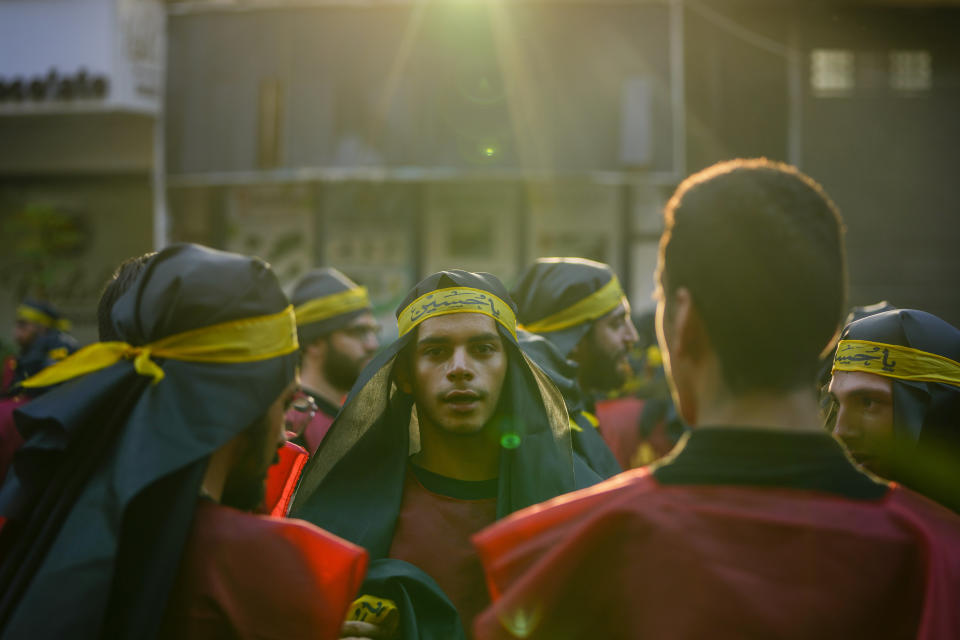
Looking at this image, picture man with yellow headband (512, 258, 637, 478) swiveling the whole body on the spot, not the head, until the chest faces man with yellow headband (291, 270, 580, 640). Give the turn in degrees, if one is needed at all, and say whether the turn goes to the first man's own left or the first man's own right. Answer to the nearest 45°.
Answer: approximately 90° to the first man's own right

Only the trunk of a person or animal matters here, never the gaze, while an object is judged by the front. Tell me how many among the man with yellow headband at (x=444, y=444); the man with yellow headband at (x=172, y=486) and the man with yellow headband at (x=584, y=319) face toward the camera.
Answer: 1

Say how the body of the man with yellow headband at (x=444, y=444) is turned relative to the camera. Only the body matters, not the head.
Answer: toward the camera

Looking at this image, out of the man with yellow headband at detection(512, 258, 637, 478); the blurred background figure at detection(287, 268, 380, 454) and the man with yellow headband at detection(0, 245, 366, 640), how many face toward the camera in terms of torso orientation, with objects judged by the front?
0

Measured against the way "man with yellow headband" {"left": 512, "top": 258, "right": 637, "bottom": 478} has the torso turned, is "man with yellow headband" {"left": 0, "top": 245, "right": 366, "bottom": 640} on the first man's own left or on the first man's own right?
on the first man's own right

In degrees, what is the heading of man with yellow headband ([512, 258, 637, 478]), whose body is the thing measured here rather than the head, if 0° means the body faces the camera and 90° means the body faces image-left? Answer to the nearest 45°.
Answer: approximately 270°

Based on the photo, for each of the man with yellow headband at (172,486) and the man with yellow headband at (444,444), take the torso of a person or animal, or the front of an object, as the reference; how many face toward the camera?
1

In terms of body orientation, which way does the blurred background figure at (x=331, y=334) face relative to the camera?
to the viewer's right

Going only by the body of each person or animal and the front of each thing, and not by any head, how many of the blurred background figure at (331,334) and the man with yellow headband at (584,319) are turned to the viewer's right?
2
